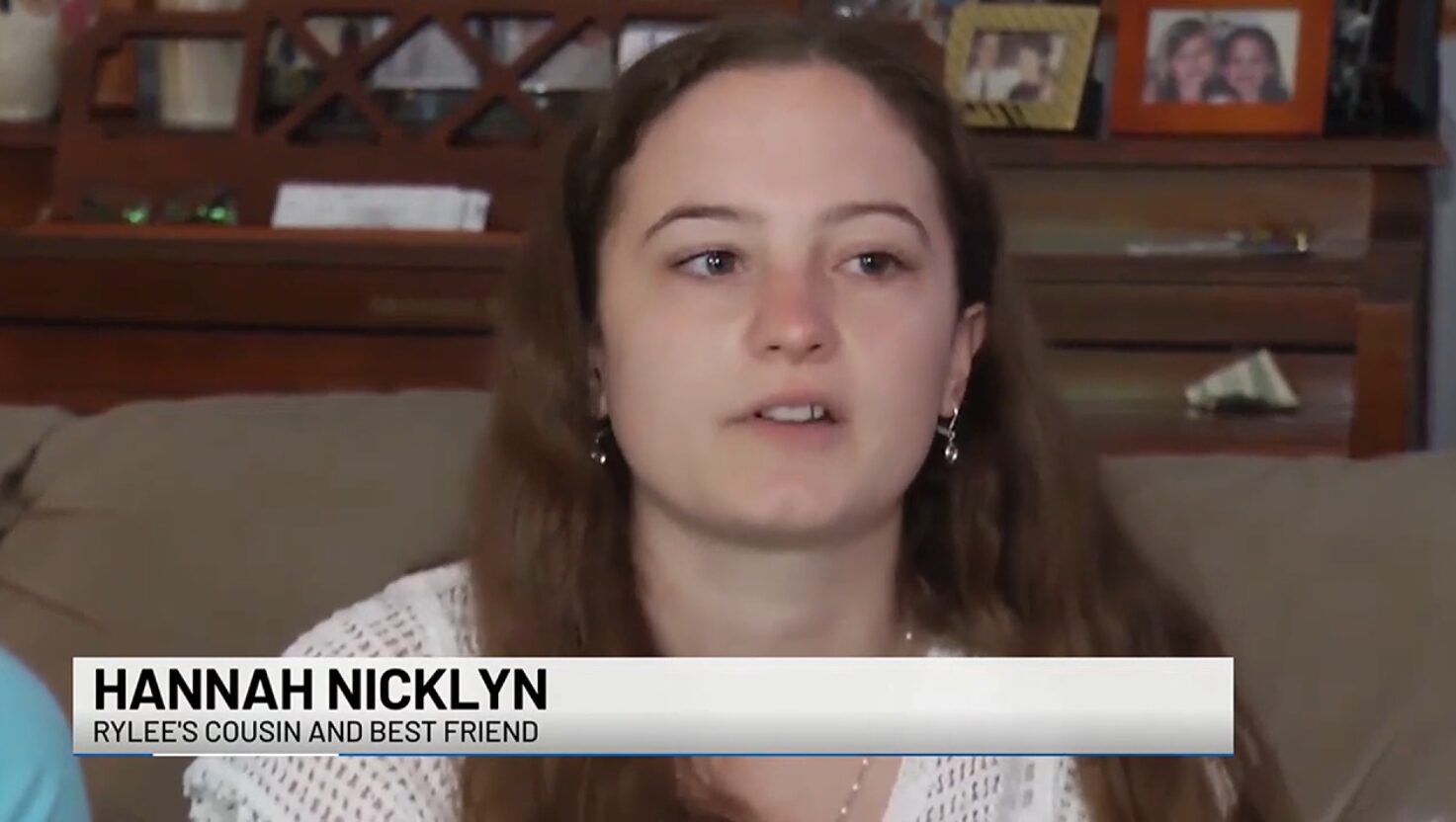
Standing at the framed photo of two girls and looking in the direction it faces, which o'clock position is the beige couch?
The beige couch is roughly at 1 o'clock from the framed photo of two girls.

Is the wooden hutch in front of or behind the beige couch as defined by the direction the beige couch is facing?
behind

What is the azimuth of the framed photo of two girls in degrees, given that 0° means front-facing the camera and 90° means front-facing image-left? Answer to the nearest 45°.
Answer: approximately 0°

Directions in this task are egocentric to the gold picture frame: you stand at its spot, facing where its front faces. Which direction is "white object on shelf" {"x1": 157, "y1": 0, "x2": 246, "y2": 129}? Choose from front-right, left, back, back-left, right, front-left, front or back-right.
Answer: right

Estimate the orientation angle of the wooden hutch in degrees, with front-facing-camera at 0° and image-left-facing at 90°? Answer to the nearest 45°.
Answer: approximately 0°

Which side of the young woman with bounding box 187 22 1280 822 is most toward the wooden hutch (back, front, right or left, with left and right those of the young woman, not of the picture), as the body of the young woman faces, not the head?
back
